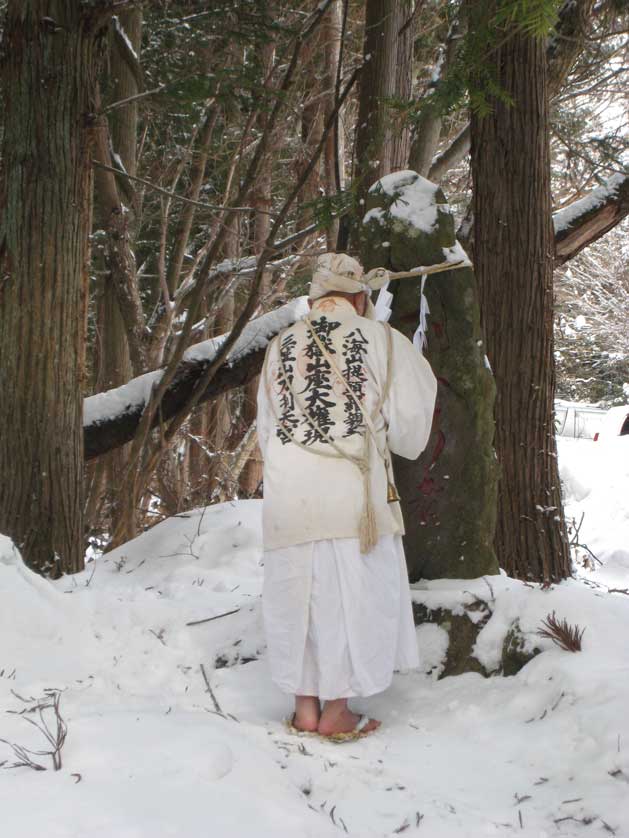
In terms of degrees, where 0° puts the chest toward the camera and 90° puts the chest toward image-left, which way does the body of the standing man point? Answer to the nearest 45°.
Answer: approximately 225°

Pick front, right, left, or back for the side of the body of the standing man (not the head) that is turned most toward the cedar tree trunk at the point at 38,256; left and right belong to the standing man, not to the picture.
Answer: left

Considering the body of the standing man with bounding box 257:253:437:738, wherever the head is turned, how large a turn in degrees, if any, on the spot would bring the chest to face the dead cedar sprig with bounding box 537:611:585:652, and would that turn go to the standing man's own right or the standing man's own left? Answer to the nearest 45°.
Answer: approximately 45° to the standing man's own right

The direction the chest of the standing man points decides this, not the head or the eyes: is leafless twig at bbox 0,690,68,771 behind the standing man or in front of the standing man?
behind

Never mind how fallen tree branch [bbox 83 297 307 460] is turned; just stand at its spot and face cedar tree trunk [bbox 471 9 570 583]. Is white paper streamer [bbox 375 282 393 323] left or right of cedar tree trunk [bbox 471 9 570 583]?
right

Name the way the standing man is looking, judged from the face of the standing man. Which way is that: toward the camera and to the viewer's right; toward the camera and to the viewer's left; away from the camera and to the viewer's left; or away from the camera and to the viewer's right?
away from the camera and to the viewer's right

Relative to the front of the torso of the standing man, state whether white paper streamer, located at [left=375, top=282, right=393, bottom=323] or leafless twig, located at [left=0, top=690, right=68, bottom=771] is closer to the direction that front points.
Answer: the white paper streamer

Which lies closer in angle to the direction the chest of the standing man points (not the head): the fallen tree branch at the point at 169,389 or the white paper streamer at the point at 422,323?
the white paper streamer
